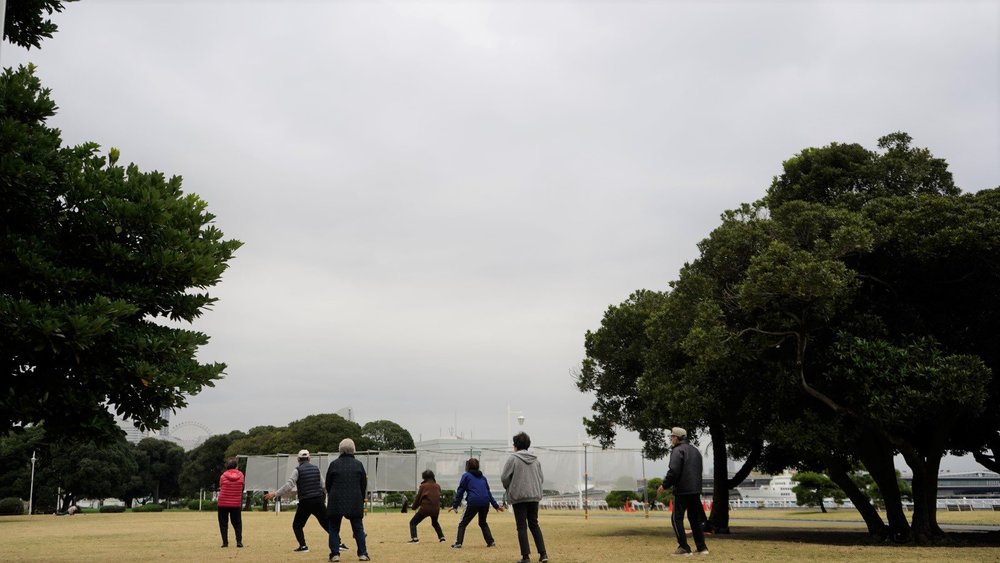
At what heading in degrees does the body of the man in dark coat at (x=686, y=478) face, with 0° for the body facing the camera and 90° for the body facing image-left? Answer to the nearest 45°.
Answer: approximately 135°

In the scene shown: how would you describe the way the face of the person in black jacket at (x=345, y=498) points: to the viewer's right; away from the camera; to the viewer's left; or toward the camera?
away from the camera

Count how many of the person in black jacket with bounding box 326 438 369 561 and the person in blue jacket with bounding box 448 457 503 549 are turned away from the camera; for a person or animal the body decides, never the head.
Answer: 2

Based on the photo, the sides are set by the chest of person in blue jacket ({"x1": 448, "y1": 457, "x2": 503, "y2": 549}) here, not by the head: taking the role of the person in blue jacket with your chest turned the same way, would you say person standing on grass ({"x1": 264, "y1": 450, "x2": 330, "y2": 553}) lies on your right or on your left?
on your left

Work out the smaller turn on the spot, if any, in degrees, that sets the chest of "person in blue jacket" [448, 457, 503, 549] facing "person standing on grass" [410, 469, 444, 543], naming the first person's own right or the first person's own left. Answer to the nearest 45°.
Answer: approximately 45° to the first person's own left

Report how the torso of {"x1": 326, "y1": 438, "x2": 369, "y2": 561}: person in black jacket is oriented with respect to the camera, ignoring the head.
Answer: away from the camera

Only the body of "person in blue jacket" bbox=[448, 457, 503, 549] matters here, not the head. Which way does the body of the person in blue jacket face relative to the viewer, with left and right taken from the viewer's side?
facing away from the viewer

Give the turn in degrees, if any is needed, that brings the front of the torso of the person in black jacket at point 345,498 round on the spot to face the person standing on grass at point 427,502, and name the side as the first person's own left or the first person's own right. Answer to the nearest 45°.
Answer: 0° — they already face them
